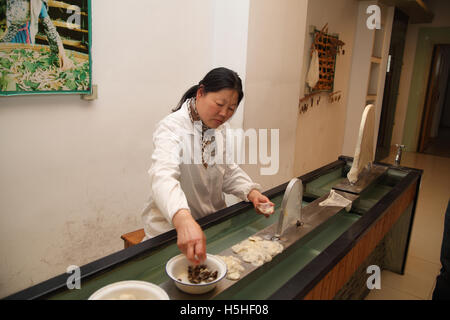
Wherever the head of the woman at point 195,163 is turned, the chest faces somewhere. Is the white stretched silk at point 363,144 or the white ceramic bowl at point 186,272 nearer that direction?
the white ceramic bowl

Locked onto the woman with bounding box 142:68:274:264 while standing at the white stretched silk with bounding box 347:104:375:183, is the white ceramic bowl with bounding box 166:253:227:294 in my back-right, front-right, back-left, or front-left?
front-left
